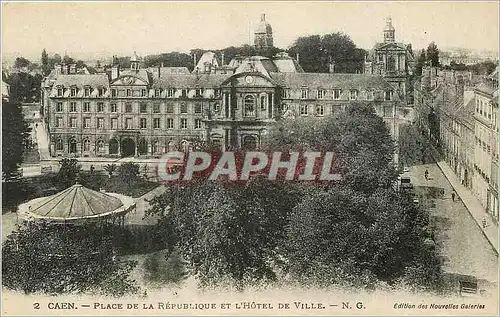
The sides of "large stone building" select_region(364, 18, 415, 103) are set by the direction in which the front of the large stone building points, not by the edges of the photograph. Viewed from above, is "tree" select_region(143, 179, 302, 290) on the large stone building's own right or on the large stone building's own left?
on the large stone building's own right

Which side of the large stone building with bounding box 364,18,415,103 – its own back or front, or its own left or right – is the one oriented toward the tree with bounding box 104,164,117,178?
right

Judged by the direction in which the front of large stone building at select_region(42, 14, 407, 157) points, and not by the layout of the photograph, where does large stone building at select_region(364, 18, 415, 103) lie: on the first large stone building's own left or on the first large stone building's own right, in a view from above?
on the first large stone building's own left

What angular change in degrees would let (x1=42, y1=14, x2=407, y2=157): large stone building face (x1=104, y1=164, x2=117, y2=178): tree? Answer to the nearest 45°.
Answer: approximately 90° to its right

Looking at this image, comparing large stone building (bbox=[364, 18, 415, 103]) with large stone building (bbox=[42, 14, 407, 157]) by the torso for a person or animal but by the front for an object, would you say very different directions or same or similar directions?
same or similar directions

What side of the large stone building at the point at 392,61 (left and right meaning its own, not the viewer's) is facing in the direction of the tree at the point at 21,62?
right

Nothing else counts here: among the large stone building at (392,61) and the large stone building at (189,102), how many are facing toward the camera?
2

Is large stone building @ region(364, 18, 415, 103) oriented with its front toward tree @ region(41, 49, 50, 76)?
no

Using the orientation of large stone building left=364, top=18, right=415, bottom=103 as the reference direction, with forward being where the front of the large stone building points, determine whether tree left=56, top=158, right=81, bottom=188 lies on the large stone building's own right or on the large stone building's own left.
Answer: on the large stone building's own right

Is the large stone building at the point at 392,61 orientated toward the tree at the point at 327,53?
no

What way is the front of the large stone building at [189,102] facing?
toward the camera

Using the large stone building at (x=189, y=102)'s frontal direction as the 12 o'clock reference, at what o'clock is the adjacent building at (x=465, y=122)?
The adjacent building is roughly at 9 o'clock from the large stone building.

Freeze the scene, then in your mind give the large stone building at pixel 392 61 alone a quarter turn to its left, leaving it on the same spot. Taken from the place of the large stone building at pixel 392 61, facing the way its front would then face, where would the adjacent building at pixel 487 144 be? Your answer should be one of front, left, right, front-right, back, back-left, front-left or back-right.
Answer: right
